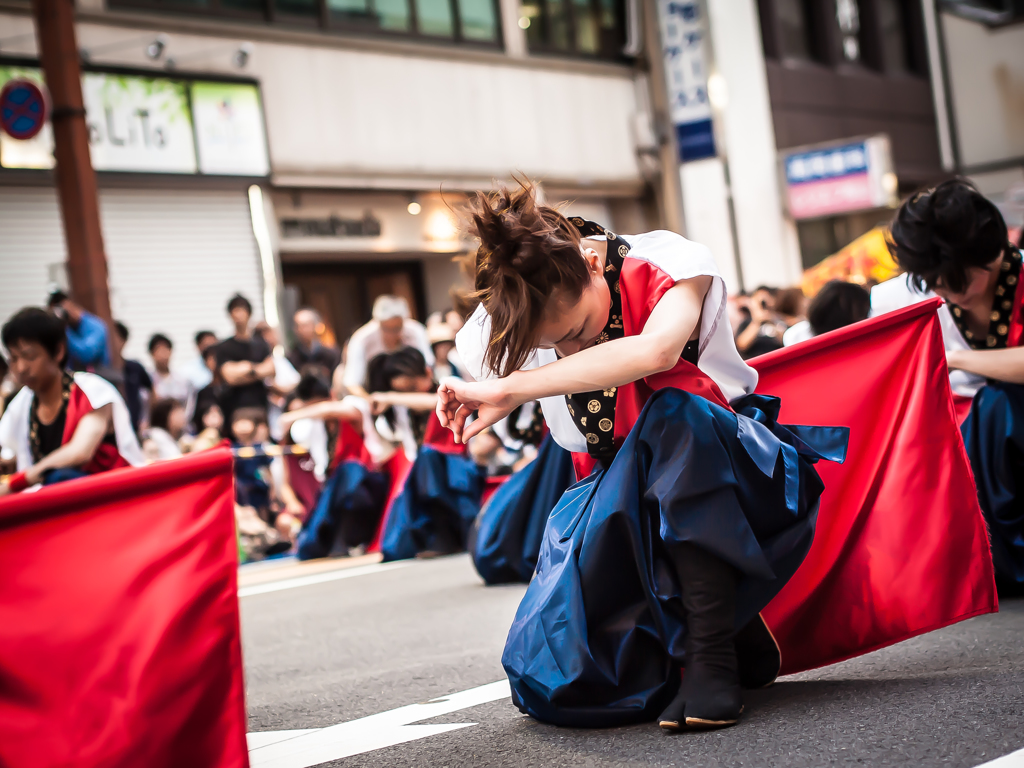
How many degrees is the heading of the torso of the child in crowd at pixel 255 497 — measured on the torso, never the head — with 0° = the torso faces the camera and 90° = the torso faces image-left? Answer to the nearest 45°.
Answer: approximately 315°

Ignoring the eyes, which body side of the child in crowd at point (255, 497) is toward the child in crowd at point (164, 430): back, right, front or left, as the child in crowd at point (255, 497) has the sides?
back

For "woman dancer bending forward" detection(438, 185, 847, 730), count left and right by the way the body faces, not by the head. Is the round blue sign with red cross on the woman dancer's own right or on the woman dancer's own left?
on the woman dancer's own right

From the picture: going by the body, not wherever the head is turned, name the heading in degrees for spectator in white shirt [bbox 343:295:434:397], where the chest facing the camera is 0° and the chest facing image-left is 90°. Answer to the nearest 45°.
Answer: approximately 0°

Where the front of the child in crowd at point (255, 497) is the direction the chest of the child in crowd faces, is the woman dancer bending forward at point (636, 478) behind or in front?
in front

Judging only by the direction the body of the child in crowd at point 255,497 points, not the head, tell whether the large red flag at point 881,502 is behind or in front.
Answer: in front

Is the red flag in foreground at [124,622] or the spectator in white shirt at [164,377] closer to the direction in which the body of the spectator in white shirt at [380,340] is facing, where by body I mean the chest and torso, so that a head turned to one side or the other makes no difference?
the red flag in foreground

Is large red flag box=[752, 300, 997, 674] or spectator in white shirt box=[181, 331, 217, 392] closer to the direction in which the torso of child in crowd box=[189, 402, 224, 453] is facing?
the large red flag
